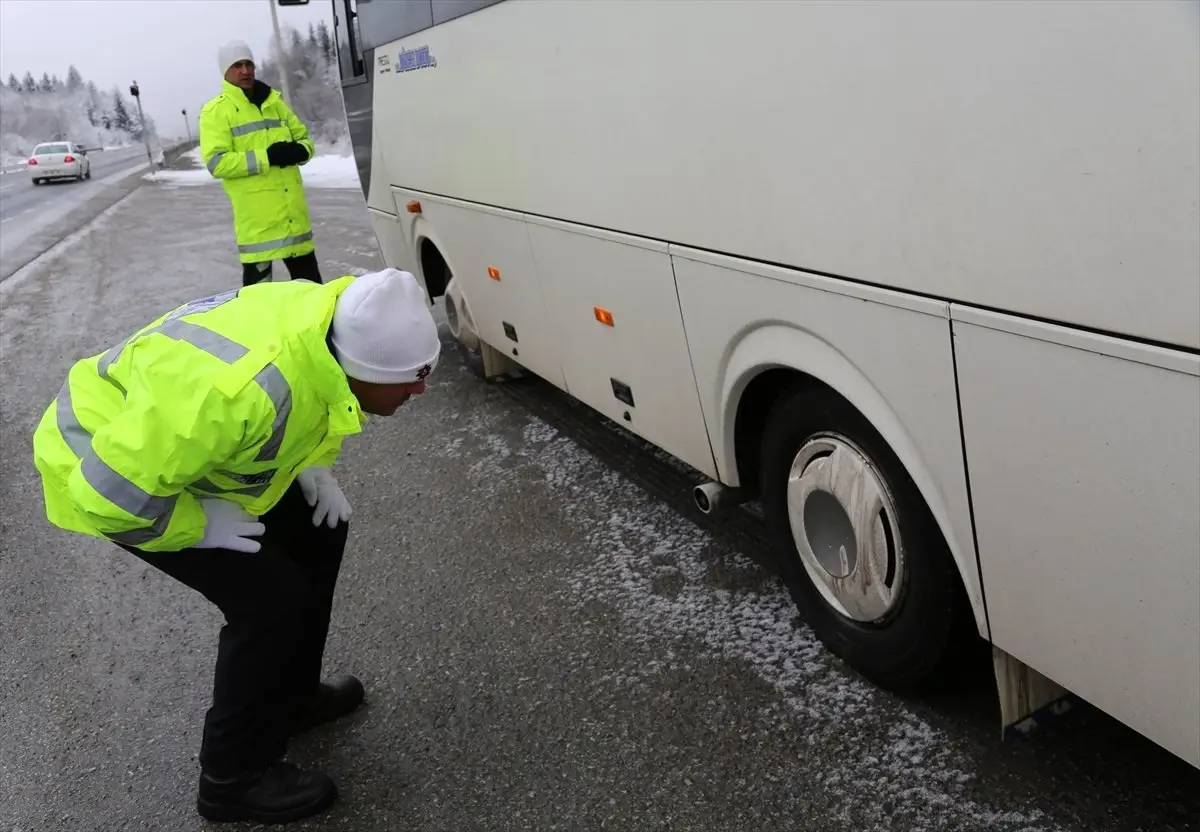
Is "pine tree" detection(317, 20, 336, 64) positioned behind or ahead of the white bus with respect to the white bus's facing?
ahead

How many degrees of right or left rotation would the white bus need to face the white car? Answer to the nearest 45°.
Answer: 0° — it already faces it

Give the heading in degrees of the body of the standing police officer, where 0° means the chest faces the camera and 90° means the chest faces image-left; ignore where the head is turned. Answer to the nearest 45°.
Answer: approximately 315°

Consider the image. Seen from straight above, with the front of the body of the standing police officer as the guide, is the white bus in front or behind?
in front

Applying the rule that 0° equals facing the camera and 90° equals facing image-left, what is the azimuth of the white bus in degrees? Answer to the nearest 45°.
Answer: approximately 135°

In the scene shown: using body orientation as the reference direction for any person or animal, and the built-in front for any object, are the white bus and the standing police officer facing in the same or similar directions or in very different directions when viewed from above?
very different directions

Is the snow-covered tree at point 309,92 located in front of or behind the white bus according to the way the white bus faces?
in front

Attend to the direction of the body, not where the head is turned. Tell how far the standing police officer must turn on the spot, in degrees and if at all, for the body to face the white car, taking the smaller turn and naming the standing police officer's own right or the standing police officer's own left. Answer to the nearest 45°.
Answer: approximately 135° to the standing police officer's own left

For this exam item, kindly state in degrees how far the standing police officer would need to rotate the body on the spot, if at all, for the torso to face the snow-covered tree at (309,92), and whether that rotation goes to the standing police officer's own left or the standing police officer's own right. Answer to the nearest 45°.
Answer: approximately 135° to the standing police officer's own left
